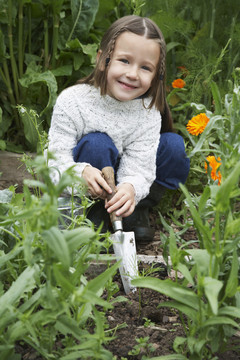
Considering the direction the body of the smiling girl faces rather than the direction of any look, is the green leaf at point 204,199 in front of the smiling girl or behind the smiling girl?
in front

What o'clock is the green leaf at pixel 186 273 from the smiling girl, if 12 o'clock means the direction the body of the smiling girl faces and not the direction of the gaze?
The green leaf is roughly at 12 o'clock from the smiling girl.

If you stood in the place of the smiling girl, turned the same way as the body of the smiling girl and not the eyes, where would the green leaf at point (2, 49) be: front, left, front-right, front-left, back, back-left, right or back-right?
back-right

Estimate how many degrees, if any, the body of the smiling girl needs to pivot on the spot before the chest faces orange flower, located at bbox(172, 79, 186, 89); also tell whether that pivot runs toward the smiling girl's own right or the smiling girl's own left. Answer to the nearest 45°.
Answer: approximately 135° to the smiling girl's own left

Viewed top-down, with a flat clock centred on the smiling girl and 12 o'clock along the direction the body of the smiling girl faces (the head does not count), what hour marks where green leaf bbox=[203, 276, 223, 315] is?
The green leaf is roughly at 12 o'clock from the smiling girl.

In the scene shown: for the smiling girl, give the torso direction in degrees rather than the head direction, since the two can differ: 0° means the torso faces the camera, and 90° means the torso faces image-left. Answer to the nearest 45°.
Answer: approximately 0°

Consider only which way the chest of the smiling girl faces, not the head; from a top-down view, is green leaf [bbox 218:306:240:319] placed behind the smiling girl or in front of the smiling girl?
in front

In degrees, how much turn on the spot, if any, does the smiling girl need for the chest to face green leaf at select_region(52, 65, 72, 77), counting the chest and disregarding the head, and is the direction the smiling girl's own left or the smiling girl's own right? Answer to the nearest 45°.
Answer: approximately 135° to the smiling girl's own right

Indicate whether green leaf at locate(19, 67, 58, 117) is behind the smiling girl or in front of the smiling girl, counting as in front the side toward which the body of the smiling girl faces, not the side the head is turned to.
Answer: behind

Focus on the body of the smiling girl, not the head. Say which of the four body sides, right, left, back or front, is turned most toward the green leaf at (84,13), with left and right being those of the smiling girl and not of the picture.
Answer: back
